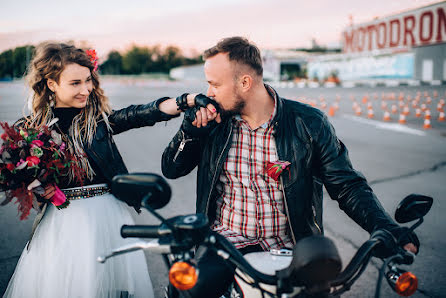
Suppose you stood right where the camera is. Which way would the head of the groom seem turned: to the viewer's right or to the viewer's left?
to the viewer's left

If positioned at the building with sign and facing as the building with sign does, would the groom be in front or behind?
in front

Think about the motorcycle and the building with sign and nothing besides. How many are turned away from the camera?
0

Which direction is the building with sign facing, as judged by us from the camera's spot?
facing the viewer and to the left of the viewer

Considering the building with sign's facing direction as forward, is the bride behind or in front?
in front

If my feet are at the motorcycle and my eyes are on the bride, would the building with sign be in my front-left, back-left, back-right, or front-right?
front-right

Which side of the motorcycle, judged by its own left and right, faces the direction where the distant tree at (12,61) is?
back

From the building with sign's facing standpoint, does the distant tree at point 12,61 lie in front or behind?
in front

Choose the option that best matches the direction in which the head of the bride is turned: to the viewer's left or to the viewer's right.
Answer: to the viewer's right

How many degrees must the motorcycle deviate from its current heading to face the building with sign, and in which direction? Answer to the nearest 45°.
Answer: approximately 135° to its left
